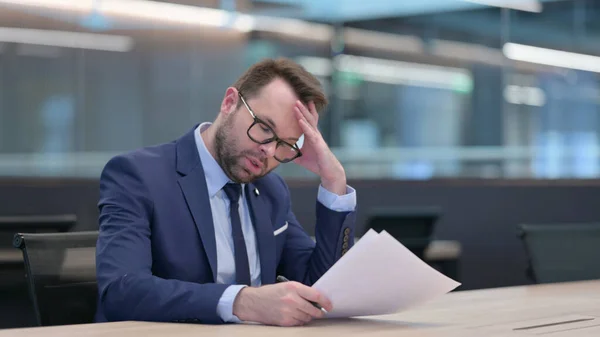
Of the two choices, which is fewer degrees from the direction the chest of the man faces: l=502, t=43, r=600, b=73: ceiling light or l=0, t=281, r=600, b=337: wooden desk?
the wooden desk

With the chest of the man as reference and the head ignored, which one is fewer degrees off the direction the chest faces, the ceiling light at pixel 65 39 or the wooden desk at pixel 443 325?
the wooden desk

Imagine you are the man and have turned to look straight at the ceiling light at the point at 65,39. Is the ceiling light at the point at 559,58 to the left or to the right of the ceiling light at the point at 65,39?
right

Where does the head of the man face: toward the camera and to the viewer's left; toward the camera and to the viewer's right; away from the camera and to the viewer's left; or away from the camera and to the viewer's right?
toward the camera and to the viewer's right

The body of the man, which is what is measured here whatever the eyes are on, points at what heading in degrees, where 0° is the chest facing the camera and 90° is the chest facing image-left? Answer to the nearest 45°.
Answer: approximately 315°

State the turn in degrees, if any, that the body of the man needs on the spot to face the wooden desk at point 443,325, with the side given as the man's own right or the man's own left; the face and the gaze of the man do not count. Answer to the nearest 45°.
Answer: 0° — they already face it

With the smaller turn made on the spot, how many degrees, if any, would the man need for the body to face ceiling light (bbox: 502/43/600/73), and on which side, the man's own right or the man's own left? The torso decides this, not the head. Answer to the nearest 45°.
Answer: approximately 90° to the man's own left
